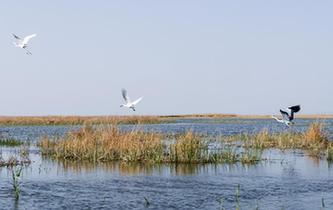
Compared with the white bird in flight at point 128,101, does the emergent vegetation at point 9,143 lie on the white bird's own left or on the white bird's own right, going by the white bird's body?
on the white bird's own right
